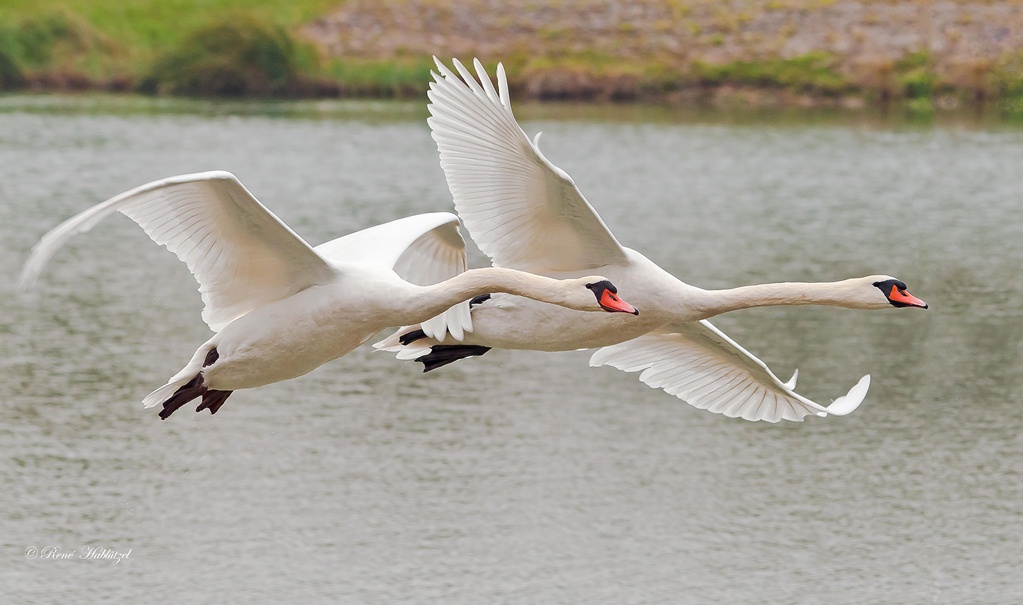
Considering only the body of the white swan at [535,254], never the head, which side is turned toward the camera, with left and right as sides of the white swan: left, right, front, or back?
right

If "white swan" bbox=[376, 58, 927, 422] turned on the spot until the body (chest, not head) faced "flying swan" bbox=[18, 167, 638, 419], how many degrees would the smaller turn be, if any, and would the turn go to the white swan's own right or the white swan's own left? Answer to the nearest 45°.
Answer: approximately 135° to the white swan's own right
